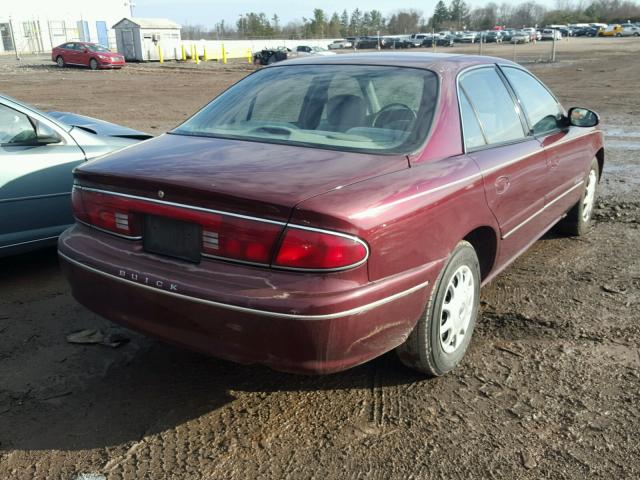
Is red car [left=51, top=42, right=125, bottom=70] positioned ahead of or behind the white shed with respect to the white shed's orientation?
ahead

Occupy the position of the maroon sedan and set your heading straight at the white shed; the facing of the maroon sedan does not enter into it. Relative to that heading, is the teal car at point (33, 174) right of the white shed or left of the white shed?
left

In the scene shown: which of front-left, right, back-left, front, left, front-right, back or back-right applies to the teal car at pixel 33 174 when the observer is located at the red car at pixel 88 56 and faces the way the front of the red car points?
front-right

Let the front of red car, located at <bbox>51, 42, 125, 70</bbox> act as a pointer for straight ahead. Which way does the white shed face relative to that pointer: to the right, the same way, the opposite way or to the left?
to the right

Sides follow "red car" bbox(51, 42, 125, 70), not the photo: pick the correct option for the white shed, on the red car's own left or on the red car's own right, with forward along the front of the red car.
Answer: on the red car's own left

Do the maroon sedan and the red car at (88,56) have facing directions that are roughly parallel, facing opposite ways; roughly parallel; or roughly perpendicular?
roughly perpendicular

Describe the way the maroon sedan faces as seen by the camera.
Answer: facing away from the viewer and to the right of the viewer

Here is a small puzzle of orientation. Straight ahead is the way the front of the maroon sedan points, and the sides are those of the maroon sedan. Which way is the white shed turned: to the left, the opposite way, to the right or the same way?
the opposite way

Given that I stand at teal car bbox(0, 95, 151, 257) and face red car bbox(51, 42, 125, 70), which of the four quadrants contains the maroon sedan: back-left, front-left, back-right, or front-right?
back-right

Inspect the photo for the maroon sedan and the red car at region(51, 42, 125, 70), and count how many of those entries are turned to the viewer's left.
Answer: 0

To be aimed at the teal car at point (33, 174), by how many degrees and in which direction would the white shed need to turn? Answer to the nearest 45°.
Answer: approximately 45° to its left

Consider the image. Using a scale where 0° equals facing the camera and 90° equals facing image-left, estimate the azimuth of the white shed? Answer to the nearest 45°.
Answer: approximately 45°

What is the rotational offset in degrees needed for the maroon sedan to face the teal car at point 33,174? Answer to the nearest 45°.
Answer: approximately 90° to its left

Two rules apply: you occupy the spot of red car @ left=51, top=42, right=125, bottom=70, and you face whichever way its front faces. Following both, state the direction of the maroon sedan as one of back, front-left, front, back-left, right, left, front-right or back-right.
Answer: front-right
